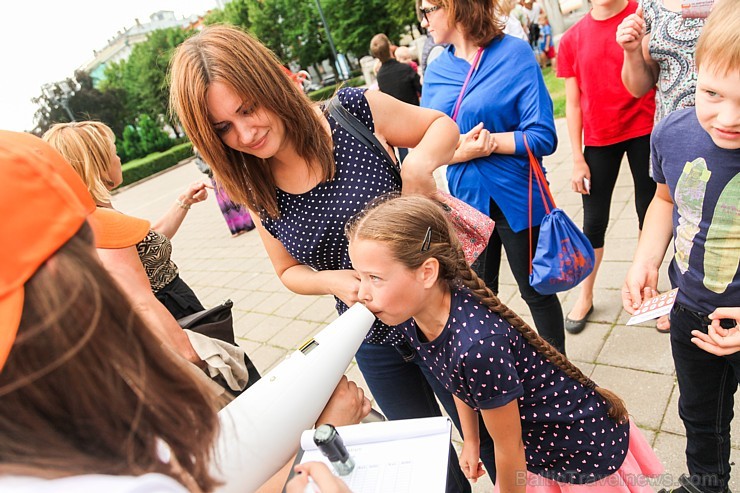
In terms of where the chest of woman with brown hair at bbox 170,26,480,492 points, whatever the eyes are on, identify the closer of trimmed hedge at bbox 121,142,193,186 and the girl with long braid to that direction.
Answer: the girl with long braid

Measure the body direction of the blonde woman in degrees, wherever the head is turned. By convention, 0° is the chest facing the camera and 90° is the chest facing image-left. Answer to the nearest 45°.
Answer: approximately 225°

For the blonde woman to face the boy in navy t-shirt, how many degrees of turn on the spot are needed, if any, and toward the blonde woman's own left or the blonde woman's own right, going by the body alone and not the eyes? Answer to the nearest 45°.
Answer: approximately 90° to the blonde woman's own right

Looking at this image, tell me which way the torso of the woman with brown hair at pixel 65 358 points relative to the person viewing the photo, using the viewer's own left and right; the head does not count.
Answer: facing away from the viewer and to the right of the viewer

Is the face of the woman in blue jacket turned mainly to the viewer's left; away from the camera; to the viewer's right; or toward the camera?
to the viewer's left

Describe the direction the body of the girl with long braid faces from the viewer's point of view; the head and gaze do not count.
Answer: to the viewer's left
